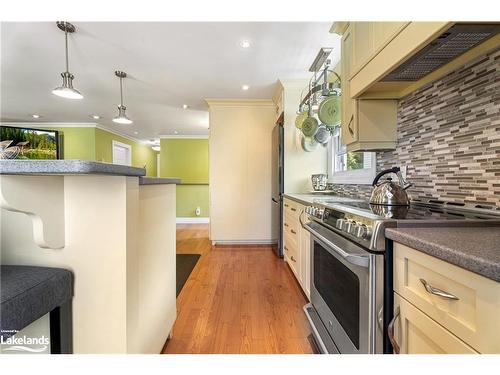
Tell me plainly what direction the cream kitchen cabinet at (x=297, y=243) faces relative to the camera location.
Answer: facing to the left of the viewer

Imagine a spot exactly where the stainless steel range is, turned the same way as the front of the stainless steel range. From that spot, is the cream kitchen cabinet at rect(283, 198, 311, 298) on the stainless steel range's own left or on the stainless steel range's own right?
on the stainless steel range's own right

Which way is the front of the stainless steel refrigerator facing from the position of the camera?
facing to the left of the viewer

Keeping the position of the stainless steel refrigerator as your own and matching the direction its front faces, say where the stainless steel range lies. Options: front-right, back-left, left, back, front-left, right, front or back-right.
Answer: left

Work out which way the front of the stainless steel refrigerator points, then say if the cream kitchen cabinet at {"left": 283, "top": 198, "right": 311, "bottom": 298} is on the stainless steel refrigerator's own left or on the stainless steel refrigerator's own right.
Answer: on the stainless steel refrigerator's own left

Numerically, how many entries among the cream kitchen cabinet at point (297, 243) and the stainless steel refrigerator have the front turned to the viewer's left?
2
